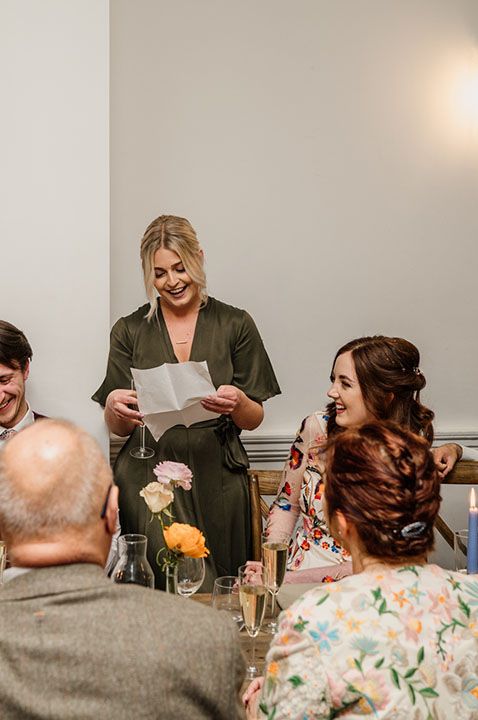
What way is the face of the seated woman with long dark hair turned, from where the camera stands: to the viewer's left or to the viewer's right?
to the viewer's left

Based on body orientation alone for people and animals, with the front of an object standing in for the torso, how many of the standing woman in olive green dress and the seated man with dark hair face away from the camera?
0

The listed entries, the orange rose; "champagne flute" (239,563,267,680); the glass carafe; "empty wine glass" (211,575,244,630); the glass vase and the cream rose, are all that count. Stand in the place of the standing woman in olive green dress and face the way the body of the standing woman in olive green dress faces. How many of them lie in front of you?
6

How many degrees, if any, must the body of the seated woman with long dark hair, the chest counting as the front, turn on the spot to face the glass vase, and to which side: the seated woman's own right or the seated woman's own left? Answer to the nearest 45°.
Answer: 0° — they already face it

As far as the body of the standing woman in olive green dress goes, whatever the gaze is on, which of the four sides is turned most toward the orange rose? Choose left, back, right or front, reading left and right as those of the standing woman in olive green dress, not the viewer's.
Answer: front

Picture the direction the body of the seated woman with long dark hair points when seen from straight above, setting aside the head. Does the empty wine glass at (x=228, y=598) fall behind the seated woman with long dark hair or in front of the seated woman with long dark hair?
in front

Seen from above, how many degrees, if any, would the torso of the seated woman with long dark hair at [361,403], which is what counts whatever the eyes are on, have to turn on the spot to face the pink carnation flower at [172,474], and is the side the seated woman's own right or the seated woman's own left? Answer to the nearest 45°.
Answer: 0° — they already face it

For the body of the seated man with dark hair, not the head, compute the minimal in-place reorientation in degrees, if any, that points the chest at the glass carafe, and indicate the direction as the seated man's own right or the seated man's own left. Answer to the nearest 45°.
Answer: approximately 45° to the seated man's own left

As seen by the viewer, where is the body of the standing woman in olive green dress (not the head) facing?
toward the camera

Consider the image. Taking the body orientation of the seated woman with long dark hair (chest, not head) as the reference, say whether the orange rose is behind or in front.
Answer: in front

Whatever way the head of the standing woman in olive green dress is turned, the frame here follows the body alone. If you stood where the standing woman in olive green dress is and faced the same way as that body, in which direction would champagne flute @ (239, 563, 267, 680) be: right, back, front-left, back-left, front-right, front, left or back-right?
front

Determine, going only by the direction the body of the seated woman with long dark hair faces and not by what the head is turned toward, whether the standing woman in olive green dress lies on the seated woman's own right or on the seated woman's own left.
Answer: on the seated woman's own right

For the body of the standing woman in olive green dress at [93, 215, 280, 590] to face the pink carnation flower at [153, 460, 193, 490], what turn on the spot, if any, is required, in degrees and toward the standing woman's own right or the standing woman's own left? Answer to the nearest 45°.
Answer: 0° — they already face it
